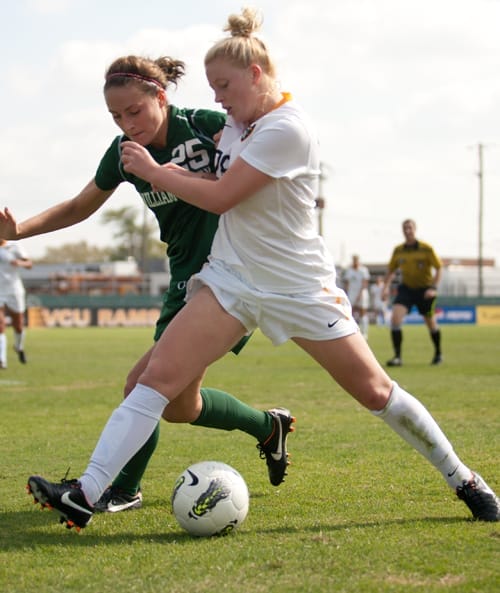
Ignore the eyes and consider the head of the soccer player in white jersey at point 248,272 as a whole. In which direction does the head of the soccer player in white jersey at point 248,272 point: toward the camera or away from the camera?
toward the camera

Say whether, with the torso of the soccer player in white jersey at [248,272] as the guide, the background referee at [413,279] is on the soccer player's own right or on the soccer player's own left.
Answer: on the soccer player's own right

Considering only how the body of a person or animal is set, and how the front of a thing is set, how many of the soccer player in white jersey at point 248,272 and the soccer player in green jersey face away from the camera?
0

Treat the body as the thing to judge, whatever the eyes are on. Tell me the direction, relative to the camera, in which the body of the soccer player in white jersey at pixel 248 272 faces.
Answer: to the viewer's left

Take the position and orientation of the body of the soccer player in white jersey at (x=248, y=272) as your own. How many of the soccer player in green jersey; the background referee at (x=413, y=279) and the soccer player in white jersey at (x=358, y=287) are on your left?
0
